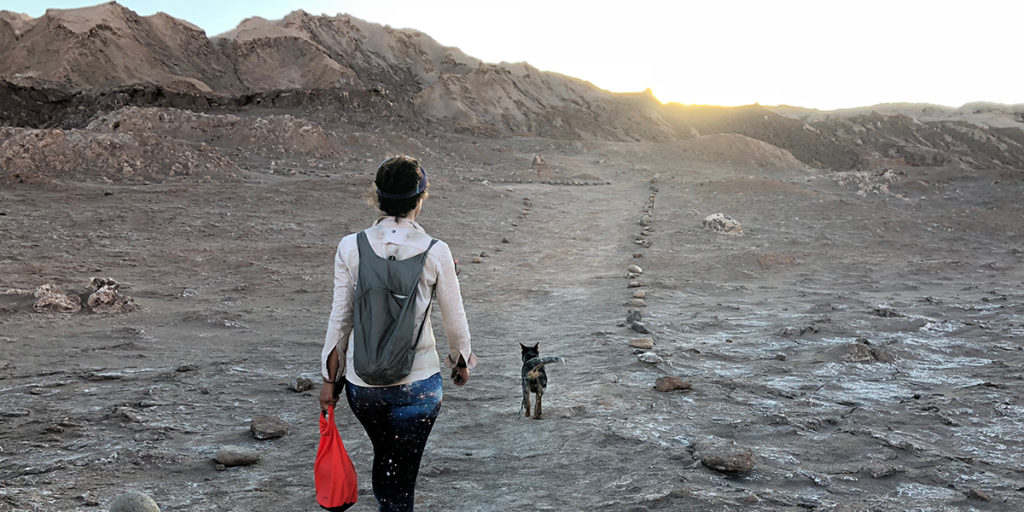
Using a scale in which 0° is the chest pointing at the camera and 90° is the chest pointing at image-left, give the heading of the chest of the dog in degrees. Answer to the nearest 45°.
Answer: approximately 180°

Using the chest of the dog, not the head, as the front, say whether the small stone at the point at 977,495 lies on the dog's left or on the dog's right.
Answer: on the dog's right

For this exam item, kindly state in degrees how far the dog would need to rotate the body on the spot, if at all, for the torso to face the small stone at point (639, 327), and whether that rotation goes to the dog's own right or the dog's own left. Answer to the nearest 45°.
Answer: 0° — it already faces it

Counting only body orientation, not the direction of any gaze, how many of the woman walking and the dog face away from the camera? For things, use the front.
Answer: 2

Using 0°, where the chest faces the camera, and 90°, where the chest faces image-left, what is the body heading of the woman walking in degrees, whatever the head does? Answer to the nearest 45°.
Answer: approximately 180°
